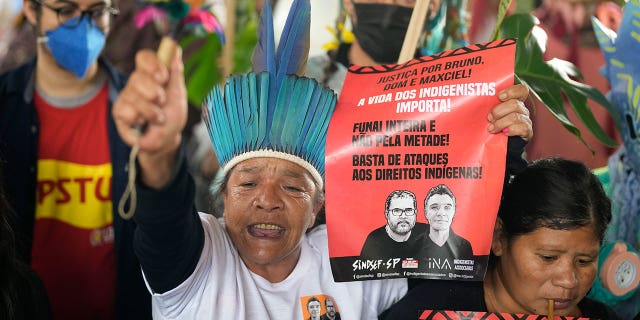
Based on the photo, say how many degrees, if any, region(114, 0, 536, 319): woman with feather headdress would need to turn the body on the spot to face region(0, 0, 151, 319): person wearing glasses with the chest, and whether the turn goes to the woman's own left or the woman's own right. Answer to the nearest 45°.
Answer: approximately 135° to the woman's own right

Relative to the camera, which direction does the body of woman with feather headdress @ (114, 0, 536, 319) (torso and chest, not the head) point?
toward the camera
